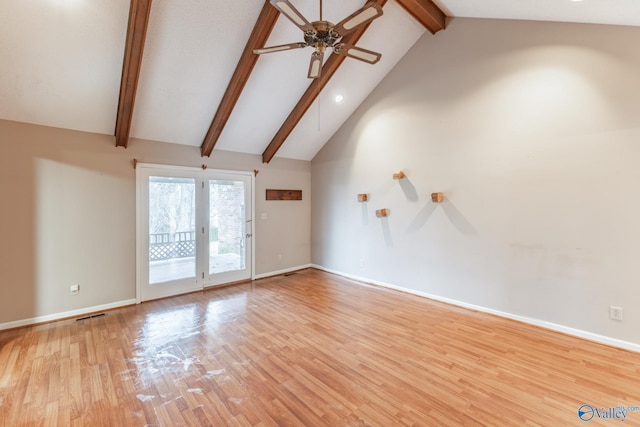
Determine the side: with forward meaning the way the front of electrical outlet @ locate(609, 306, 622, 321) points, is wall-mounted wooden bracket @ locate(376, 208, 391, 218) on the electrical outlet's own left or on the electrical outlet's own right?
on the electrical outlet's own right

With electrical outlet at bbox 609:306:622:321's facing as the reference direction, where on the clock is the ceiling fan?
The ceiling fan is roughly at 1 o'clock from the electrical outlet.

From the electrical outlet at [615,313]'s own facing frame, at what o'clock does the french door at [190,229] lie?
The french door is roughly at 2 o'clock from the electrical outlet.

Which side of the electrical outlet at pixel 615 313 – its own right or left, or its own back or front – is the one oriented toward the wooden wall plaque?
right

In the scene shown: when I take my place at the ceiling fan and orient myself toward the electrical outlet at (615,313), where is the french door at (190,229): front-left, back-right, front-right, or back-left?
back-left

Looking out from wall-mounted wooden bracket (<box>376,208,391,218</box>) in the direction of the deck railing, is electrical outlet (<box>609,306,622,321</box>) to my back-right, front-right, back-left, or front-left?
back-left

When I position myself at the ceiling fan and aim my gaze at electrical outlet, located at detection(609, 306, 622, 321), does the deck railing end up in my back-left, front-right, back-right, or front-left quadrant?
back-left

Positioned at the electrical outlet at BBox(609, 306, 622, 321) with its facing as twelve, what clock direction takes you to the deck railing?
The deck railing is roughly at 2 o'clock from the electrical outlet.
